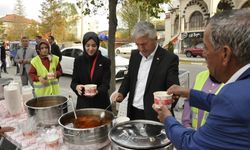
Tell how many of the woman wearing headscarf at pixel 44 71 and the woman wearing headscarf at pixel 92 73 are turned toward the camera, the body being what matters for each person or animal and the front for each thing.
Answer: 2

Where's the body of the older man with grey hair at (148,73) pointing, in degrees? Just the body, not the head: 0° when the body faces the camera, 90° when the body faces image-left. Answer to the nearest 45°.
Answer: approximately 45°

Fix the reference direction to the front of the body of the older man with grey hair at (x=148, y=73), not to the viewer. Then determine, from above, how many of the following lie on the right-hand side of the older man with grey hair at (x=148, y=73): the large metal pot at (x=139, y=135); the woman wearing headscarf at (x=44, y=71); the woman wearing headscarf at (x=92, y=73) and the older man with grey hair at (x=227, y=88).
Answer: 2

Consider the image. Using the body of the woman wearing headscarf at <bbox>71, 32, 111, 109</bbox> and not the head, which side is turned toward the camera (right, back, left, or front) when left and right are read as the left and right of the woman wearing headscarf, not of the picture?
front

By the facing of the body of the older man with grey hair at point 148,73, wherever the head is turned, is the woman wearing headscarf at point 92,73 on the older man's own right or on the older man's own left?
on the older man's own right

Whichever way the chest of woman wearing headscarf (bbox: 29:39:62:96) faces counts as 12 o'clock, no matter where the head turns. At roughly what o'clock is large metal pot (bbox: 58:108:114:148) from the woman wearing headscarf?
The large metal pot is roughly at 12 o'clock from the woman wearing headscarf.

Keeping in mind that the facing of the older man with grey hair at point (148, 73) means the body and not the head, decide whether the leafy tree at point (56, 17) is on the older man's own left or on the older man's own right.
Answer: on the older man's own right

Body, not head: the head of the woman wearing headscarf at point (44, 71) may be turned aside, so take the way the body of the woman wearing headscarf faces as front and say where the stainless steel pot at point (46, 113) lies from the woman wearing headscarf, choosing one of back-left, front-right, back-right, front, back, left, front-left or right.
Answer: front

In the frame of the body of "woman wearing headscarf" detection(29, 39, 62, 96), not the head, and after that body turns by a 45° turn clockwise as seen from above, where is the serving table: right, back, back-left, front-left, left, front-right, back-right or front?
front-left

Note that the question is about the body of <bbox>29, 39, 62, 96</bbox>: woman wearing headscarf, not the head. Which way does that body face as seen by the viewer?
toward the camera

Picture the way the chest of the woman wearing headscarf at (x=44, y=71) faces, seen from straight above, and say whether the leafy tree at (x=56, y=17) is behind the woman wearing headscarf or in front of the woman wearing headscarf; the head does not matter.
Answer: behind

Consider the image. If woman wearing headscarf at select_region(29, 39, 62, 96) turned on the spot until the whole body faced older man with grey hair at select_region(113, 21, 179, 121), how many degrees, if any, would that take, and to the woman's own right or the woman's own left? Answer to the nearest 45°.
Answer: approximately 45° to the woman's own left

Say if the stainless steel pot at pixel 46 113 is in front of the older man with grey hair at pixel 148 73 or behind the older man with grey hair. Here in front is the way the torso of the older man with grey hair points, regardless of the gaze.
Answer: in front

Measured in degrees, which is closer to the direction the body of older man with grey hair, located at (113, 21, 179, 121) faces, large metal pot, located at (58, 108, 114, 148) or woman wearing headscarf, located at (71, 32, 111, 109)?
the large metal pot
